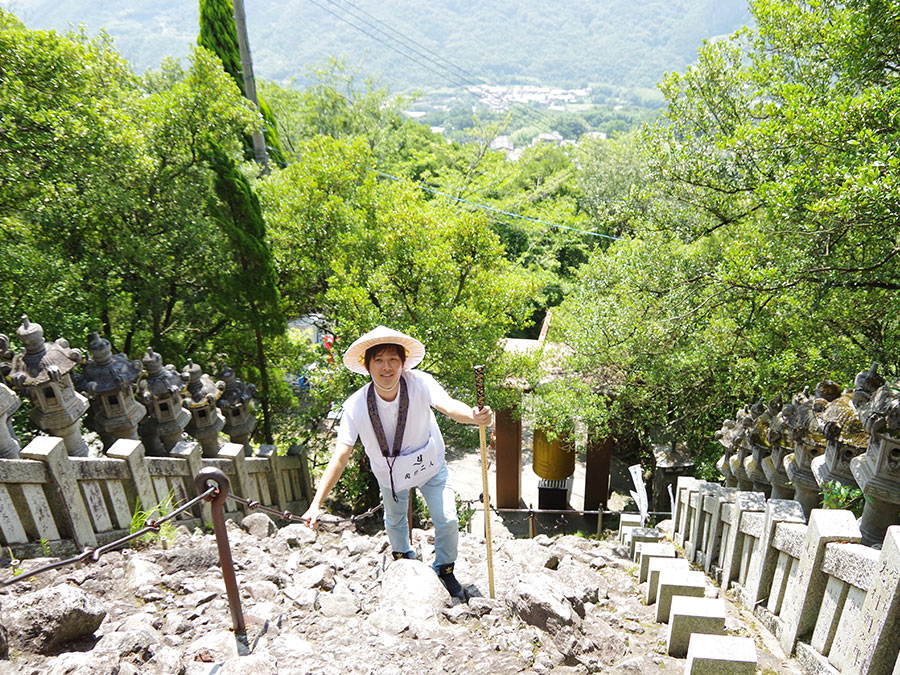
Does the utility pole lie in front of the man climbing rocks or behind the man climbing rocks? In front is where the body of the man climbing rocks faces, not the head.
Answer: behind

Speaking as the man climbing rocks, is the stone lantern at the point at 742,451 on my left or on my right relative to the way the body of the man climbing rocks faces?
on my left

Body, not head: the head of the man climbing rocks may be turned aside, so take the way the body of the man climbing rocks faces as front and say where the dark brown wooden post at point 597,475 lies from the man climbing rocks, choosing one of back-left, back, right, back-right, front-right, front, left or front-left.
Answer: back-left

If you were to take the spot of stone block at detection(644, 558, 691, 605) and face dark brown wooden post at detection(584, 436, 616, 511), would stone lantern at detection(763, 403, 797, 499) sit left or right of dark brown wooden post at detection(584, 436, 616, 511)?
right

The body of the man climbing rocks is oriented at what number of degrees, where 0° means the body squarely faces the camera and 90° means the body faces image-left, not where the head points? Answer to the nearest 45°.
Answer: approximately 0°

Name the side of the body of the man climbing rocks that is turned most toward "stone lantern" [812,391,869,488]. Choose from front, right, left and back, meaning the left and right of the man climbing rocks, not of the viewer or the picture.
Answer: left

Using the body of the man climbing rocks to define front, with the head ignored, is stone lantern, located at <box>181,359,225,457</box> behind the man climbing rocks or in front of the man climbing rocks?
behind

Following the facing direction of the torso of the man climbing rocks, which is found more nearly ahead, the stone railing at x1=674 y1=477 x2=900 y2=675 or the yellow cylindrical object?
the stone railing

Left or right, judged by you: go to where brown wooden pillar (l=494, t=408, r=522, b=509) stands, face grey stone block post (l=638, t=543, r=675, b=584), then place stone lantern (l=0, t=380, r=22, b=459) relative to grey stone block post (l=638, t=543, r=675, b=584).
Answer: right

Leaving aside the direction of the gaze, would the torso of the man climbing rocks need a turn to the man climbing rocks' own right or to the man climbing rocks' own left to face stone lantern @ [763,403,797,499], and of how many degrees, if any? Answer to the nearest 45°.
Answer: approximately 90° to the man climbing rocks' own left

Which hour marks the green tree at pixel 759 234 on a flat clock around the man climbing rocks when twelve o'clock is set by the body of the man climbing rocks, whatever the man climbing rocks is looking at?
The green tree is roughly at 8 o'clock from the man climbing rocks.

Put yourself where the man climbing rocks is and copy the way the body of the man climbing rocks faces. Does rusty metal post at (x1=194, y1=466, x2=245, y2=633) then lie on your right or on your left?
on your right
